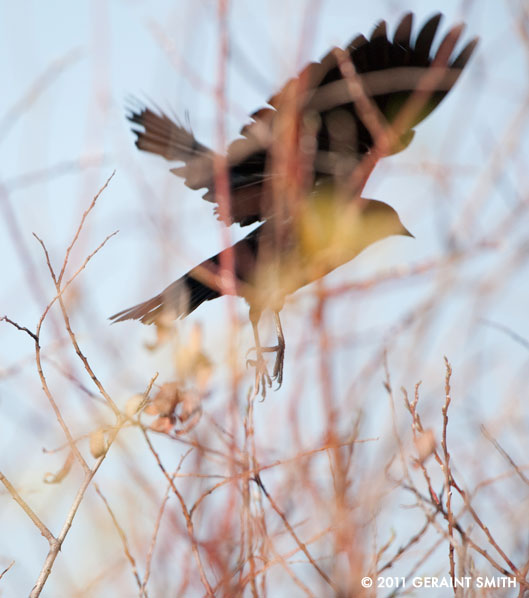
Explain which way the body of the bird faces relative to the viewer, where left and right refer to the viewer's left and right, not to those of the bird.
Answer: facing to the right of the viewer
